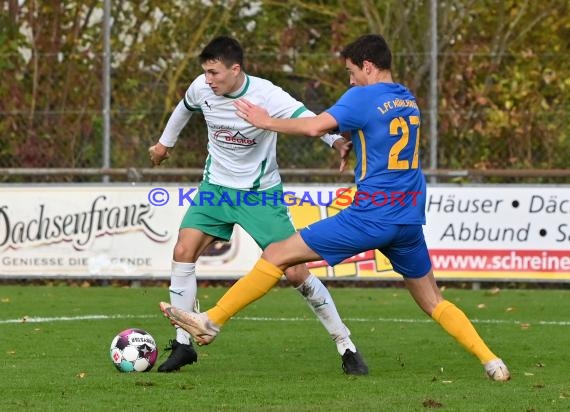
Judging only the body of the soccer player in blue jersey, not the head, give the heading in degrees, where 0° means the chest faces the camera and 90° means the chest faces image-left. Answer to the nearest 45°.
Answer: approximately 135°

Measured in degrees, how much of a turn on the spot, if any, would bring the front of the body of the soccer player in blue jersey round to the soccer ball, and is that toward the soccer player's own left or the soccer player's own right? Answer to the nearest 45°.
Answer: approximately 45° to the soccer player's own left

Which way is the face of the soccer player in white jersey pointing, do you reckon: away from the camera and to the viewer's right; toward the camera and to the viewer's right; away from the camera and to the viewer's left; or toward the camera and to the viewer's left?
toward the camera and to the viewer's left
